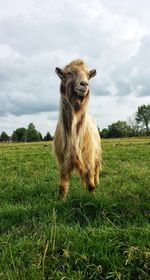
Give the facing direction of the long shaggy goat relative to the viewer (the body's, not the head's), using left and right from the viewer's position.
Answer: facing the viewer
